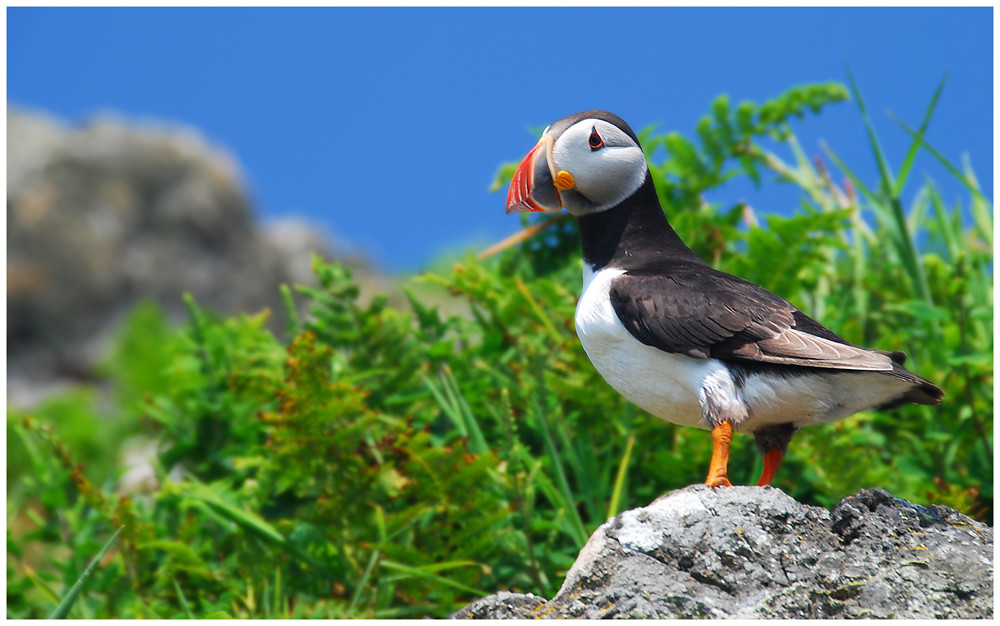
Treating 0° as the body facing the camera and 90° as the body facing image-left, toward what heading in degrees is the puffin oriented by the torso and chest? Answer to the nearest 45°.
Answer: approximately 90°
